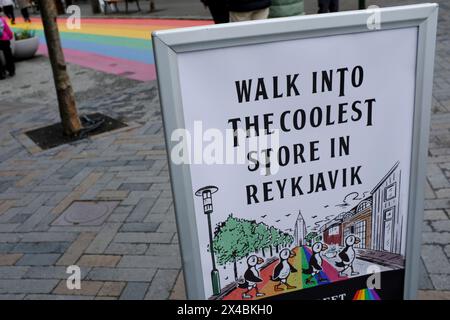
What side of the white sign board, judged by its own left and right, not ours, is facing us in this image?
front

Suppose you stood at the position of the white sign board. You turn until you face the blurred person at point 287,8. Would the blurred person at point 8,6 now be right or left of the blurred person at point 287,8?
left

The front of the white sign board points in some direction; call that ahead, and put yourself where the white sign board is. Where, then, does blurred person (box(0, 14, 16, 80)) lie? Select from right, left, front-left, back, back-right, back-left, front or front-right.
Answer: back-right

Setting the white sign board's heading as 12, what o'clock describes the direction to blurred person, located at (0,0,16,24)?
The blurred person is roughly at 5 o'clock from the white sign board.

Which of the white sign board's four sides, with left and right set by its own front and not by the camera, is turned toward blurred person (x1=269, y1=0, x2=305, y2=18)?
back

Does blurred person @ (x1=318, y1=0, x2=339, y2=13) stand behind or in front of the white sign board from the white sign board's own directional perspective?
behind
